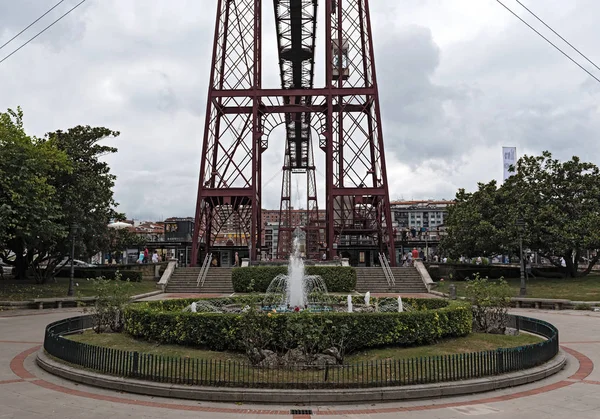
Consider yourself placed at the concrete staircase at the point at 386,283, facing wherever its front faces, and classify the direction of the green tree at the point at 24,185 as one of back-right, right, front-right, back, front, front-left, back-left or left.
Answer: front-right

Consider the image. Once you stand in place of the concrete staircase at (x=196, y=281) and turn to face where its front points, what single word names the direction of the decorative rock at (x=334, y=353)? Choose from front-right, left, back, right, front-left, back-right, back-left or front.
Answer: front

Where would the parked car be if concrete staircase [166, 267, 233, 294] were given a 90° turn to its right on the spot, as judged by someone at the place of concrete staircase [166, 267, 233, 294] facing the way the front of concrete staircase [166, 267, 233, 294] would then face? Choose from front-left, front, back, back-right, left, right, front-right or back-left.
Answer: front-right

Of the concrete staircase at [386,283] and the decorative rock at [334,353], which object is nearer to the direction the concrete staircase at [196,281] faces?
the decorative rock

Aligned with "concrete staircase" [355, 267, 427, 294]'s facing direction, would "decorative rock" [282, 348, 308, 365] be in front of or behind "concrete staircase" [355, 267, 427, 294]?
in front

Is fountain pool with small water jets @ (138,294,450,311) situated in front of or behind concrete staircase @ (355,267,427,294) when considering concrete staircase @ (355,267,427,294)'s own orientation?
in front

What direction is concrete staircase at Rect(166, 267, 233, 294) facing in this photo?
toward the camera

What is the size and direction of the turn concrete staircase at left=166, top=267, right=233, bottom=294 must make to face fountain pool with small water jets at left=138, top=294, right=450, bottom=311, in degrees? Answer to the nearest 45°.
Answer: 0° — it already faces it

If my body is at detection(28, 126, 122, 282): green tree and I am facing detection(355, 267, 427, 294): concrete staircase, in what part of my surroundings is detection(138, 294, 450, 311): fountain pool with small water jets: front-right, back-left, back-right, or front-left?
front-right

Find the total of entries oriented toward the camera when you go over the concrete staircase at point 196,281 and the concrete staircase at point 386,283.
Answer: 2

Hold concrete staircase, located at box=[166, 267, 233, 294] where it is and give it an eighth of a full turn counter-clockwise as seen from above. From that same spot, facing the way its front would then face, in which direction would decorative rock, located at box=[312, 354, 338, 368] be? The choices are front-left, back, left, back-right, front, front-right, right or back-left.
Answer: front-right

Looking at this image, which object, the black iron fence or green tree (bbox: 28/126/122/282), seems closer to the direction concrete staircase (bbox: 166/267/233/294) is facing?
the black iron fence

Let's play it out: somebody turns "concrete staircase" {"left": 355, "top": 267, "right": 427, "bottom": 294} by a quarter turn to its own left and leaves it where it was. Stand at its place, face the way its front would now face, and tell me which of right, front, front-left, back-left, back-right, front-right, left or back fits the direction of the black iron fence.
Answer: right

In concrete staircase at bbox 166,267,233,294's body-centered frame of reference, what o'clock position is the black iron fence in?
The black iron fence is roughly at 12 o'clock from the concrete staircase.

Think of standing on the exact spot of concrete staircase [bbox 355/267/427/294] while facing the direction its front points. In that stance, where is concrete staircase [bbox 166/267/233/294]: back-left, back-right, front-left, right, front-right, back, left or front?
right

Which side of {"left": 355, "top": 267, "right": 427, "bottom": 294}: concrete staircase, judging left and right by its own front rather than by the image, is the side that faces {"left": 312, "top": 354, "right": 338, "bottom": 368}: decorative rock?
front

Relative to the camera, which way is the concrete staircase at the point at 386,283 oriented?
toward the camera

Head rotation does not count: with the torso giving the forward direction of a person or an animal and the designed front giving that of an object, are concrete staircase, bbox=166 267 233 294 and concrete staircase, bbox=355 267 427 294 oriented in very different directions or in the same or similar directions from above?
same or similar directions

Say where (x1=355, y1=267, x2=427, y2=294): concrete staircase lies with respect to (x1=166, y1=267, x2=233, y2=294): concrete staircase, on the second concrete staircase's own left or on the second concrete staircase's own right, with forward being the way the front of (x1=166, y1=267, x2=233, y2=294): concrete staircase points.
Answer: on the second concrete staircase's own left
